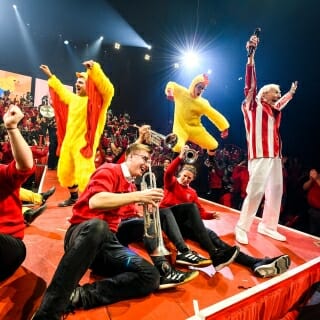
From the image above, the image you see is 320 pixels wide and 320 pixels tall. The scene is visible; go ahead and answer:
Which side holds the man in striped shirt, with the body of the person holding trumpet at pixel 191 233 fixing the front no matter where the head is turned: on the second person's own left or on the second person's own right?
on the second person's own left

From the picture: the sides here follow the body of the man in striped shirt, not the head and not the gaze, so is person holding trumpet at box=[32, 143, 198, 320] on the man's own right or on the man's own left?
on the man's own right

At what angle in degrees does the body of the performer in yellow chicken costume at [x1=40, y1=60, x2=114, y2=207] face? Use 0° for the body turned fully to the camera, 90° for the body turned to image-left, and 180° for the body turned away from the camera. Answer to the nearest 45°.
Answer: approximately 45°

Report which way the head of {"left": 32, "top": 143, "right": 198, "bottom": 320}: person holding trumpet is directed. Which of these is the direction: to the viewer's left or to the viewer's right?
to the viewer's right

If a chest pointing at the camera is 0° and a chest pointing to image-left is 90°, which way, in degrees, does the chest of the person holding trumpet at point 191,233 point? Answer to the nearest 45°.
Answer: approximately 315°

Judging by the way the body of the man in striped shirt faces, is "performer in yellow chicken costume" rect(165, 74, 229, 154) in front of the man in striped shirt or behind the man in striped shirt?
behind

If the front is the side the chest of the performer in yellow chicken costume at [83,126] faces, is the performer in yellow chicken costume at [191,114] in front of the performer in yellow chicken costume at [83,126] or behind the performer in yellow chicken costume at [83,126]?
behind
